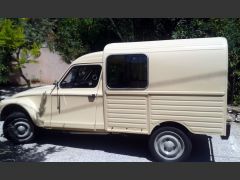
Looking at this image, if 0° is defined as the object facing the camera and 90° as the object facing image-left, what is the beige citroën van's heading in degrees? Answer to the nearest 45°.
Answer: approximately 90°
